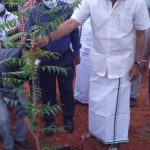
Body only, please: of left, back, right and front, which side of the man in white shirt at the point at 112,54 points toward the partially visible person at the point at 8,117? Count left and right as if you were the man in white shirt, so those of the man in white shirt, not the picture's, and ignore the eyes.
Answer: right

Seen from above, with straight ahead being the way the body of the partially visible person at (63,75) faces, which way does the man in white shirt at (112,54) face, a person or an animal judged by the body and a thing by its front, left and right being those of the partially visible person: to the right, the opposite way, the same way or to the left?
the same way

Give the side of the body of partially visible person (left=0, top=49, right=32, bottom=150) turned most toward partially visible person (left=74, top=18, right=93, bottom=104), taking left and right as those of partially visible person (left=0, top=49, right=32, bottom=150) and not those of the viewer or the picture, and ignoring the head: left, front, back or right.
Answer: left

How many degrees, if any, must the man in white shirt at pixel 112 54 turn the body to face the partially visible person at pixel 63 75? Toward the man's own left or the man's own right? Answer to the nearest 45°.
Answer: approximately 135° to the man's own right

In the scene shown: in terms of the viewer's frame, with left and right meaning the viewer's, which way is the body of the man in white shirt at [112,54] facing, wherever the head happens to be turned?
facing the viewer

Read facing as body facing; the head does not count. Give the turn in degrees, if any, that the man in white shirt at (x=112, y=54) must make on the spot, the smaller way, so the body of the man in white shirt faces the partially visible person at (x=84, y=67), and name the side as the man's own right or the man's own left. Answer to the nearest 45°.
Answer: approximately 180°

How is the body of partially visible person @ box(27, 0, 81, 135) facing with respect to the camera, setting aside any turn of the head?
toward the camera

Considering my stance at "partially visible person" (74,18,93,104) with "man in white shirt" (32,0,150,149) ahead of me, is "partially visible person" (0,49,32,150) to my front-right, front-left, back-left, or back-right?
front-right

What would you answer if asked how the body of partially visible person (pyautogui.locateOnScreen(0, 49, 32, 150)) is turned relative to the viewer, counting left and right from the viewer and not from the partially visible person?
facing the viewer and to the right of the viewer

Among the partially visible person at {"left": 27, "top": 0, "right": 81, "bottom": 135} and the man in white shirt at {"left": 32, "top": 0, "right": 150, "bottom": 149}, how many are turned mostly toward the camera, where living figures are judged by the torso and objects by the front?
2

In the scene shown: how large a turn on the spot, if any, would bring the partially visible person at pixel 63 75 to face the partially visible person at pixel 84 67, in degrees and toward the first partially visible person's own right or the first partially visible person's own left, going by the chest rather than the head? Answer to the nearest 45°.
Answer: approximately 135° to the first partially visible person's own left

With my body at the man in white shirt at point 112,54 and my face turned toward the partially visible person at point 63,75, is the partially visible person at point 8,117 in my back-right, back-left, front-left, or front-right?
front-left
